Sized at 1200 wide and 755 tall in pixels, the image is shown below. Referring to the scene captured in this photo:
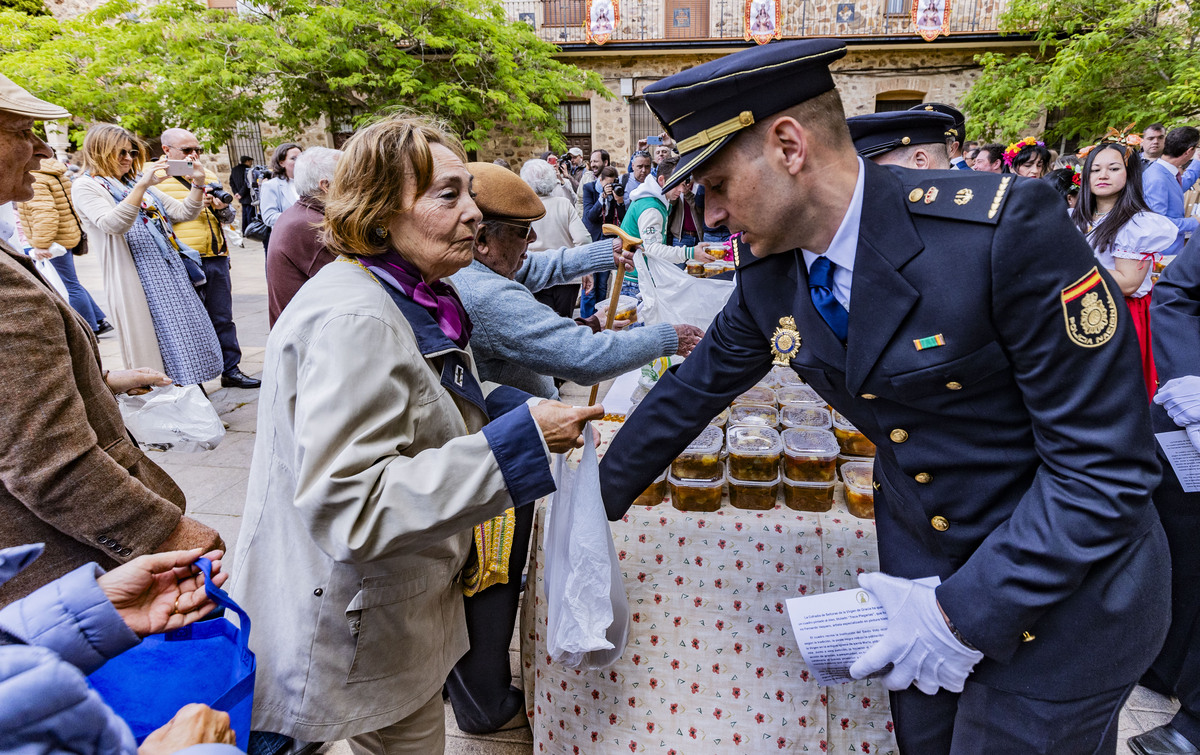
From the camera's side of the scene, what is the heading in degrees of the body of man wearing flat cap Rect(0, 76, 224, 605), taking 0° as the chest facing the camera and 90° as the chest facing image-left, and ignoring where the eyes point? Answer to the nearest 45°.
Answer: approximately 270°

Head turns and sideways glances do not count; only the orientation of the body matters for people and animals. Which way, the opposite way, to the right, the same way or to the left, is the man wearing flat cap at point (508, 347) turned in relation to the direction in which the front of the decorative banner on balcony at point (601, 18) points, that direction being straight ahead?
to the left

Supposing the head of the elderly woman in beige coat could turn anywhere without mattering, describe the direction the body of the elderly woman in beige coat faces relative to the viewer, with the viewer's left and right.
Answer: facing to the right of the viewer

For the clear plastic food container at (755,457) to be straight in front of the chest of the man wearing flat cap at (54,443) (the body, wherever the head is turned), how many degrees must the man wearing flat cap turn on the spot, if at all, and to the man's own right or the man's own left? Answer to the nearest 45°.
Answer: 0° — they already face it

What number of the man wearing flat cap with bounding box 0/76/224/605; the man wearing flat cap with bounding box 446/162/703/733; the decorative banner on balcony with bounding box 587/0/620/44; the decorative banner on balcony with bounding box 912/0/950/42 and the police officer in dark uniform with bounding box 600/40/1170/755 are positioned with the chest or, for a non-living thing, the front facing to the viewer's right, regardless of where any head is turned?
2

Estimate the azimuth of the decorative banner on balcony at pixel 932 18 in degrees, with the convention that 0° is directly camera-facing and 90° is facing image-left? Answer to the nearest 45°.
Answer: approximately 0°

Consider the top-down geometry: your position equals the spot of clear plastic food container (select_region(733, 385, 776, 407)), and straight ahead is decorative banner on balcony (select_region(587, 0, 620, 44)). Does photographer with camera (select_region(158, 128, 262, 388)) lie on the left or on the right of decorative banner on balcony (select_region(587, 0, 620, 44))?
left
